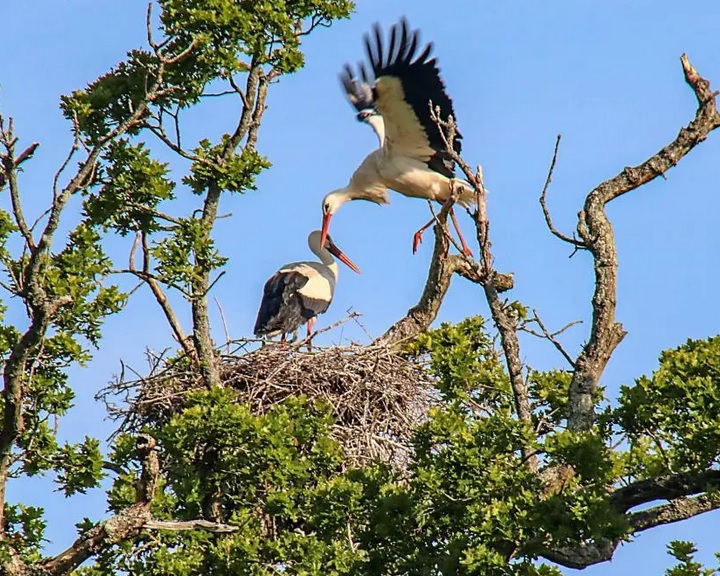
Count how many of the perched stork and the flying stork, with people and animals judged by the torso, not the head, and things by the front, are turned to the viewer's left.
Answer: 1

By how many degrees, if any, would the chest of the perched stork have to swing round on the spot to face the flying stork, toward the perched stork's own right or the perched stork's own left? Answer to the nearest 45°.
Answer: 0° — it already faces it

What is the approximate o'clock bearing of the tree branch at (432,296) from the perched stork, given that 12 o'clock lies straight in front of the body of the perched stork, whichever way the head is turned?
The tree branch is roughly at 1 o'clock from the perched stork.

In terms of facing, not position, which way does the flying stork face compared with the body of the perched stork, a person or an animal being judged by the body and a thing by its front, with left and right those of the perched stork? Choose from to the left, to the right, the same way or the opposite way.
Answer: the opposite way

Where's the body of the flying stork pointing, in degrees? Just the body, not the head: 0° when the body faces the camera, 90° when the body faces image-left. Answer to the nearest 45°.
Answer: approximately 90°

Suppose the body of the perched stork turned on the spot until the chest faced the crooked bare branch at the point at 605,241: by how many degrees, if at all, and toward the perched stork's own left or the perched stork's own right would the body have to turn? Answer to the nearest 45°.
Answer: approximately 45° to the perched stork's own right

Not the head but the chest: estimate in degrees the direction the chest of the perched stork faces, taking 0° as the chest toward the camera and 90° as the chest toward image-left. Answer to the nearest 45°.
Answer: approximately 270°

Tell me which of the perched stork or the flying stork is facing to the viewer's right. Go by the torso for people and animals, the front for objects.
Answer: the perched stork
